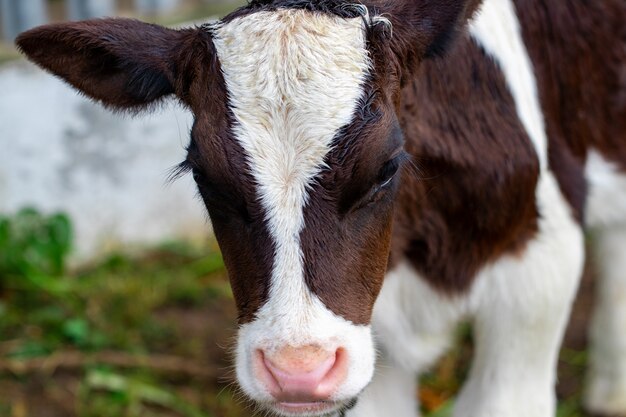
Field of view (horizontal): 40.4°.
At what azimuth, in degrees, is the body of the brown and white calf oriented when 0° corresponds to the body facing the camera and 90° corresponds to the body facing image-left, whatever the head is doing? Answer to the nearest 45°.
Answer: approximately 45°
